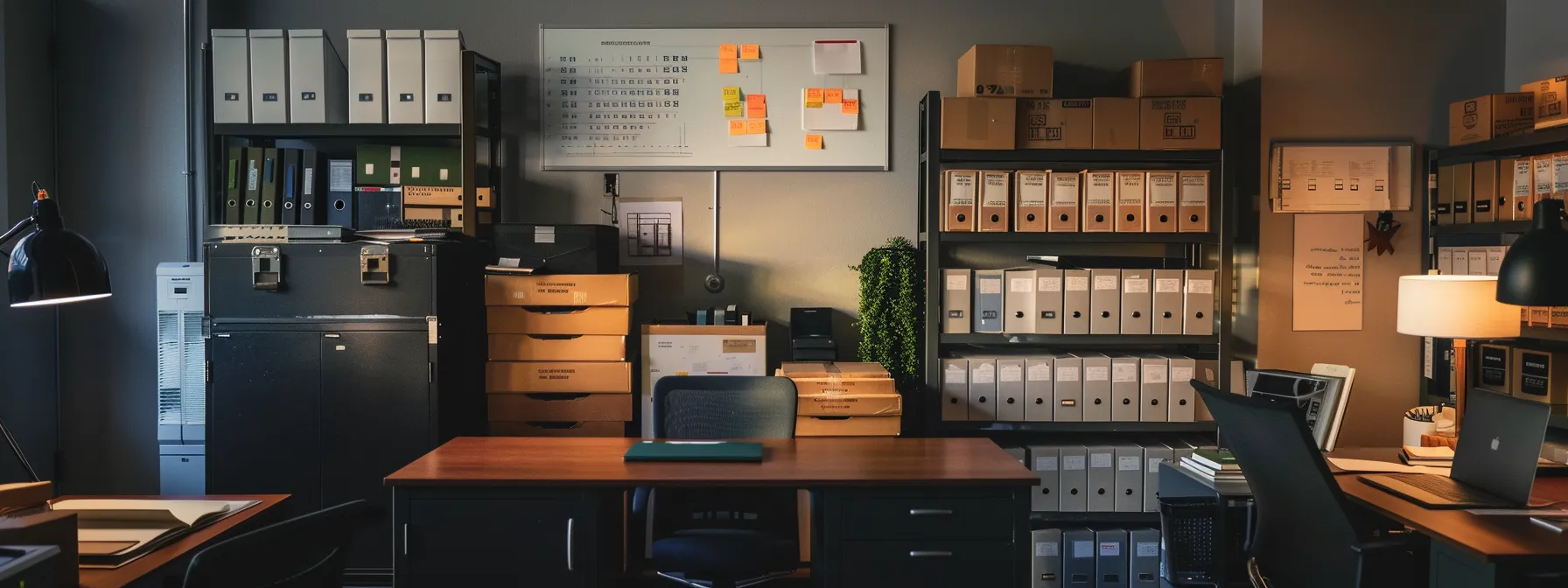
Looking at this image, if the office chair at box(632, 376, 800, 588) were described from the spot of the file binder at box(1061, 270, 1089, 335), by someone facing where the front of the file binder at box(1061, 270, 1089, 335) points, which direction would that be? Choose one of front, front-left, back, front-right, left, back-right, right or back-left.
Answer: front-right

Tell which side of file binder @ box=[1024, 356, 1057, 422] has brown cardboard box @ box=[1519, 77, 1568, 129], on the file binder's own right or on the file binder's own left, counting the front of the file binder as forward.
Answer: on the file binder's own left

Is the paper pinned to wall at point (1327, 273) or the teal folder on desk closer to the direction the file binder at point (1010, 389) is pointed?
the teal folder on desk

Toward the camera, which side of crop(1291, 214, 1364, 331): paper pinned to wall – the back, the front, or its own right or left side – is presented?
front

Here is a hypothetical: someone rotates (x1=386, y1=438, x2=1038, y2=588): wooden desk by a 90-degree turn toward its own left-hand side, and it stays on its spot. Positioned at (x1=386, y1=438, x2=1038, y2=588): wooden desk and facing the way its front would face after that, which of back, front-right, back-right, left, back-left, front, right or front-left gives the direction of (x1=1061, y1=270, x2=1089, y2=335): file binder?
front-left

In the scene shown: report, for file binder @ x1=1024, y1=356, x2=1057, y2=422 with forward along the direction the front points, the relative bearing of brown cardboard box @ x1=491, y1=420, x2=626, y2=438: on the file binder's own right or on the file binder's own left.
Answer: on the file binder's own right

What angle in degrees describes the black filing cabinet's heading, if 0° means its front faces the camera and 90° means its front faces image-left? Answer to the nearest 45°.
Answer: approximately 0°

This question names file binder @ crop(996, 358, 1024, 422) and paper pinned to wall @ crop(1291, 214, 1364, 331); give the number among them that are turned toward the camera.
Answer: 2

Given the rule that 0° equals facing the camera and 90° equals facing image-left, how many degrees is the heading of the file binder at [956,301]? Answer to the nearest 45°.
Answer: approximately 0°

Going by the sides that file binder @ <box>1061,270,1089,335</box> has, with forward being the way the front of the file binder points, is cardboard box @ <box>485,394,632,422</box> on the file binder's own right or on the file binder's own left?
on the file binder's own right

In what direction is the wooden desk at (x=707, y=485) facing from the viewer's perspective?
toward the camera
